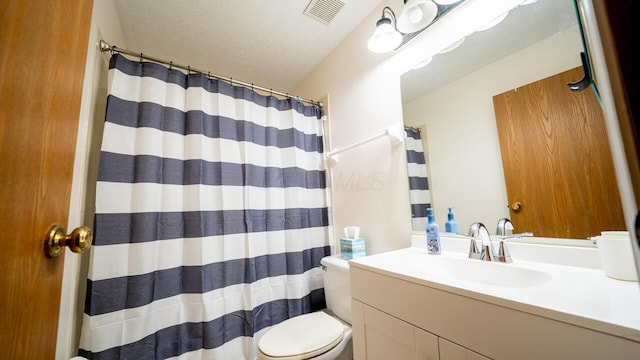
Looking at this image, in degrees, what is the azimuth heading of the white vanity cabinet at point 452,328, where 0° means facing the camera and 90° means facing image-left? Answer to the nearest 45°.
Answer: approximately 45°

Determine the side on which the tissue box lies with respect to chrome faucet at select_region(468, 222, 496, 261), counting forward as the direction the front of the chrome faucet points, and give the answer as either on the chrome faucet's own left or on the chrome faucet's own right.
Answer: on the chrome faucet's own right

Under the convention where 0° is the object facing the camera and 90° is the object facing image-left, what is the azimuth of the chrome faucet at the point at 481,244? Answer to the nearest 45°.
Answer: approximately 45°

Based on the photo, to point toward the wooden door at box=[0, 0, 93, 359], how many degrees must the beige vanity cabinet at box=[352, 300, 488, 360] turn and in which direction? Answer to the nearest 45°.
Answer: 0° — it already faces it

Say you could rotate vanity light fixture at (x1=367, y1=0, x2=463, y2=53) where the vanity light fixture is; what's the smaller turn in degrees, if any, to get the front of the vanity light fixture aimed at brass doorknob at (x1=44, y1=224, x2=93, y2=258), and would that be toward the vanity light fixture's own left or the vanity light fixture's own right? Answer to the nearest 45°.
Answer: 0° — it already faces it

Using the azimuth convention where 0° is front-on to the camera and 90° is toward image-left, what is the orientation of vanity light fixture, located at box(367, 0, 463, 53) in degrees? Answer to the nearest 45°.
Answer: approximately 45°
